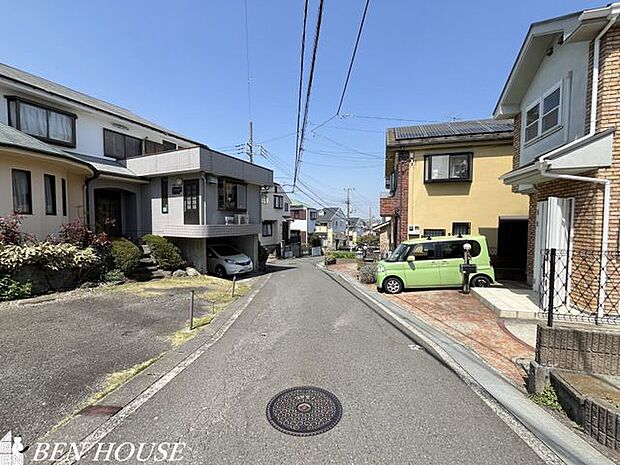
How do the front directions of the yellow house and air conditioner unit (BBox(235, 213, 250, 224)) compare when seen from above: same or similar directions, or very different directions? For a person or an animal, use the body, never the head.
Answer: very different directions

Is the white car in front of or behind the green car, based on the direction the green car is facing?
in front

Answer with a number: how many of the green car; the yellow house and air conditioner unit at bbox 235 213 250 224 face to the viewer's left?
2

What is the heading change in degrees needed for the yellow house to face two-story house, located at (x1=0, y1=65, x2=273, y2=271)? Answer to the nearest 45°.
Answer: approximately 45° to its left

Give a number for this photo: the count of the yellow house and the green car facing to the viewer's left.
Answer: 2

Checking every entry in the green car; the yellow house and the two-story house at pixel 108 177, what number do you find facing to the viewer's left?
2

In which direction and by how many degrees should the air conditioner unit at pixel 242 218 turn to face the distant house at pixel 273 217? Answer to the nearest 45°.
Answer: approximately 135° to its left

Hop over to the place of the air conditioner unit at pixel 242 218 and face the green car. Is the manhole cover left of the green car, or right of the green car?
right

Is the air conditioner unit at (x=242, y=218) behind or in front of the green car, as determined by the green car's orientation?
in front

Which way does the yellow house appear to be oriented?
to the viewer's left

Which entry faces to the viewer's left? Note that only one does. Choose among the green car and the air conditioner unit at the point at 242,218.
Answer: the green car

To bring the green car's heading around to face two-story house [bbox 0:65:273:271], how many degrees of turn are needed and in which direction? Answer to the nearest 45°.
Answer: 0° — it already faces it

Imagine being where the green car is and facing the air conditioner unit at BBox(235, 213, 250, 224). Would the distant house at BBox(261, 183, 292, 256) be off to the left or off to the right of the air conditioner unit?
right

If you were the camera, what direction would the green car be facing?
facing to the left of the viewer

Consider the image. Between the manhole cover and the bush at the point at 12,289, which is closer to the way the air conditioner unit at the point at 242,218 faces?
the manhole cover

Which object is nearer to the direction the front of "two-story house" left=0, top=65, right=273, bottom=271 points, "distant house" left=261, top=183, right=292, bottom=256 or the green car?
the green car
